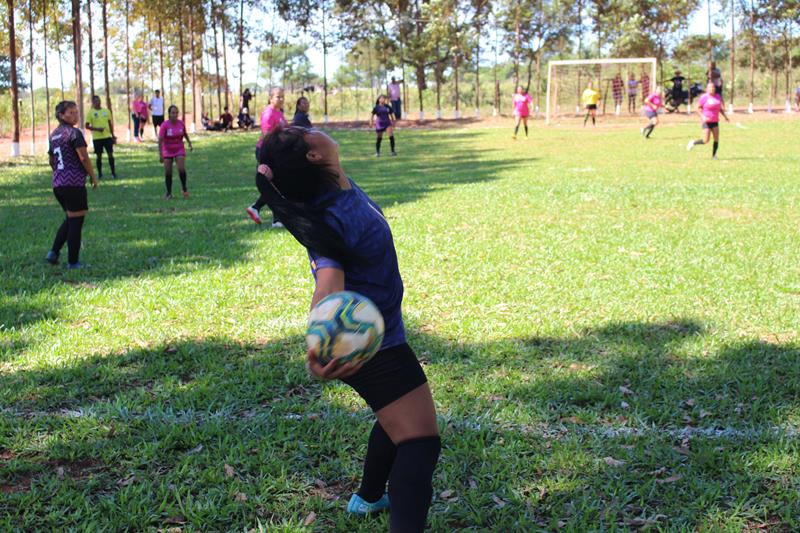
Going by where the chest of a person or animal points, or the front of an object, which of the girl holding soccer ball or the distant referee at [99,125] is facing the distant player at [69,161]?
the distant referee at [99,125]

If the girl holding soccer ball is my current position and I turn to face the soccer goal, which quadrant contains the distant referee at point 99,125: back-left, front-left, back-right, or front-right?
front-left

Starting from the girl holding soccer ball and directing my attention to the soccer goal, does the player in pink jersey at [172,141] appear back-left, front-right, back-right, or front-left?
front-left

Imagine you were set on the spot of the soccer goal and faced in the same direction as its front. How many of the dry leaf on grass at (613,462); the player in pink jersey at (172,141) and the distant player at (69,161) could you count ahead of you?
3

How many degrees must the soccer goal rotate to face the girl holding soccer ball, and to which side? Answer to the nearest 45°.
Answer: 0° — it already faces them

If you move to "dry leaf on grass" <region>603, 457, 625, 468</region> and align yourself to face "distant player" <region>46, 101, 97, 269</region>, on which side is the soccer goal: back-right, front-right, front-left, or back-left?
front-right

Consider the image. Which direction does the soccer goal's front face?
toward the camera

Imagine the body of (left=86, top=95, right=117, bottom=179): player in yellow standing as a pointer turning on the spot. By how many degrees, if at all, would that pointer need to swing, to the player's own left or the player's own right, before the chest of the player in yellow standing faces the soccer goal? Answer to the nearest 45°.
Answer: approximately 135° to the player's own left

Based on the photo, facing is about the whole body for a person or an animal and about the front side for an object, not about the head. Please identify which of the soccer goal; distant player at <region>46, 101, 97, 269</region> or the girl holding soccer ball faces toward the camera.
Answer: the soccer goal

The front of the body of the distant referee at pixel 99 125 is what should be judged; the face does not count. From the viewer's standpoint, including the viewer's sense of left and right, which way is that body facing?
facing the viewer

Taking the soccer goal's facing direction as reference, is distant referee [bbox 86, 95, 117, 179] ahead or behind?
ahead
